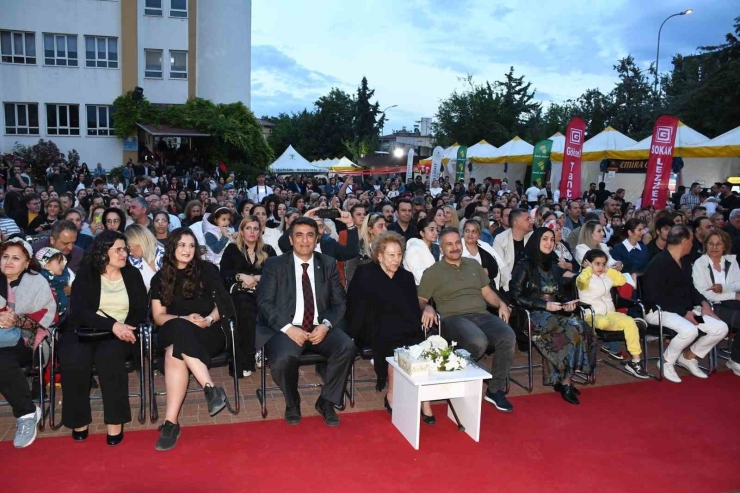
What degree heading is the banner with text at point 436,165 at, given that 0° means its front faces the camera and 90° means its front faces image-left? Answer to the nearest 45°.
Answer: approximately 0°

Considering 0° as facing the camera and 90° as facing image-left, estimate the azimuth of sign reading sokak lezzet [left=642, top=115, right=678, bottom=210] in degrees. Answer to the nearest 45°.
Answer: approximately 0°

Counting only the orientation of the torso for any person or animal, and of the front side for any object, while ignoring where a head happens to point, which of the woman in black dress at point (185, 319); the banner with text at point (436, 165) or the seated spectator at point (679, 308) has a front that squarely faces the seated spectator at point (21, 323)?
the banner with text

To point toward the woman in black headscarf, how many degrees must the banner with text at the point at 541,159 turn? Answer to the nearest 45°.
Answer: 0° — it already faces them

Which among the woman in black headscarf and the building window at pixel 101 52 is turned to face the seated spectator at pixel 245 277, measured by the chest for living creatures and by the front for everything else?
the building window

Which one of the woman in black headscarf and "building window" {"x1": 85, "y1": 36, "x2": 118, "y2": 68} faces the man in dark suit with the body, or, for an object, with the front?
the building window

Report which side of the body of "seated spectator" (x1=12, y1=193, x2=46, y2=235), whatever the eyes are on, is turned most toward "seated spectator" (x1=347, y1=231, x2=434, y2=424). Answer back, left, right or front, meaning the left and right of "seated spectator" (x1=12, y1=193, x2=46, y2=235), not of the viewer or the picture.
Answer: front
